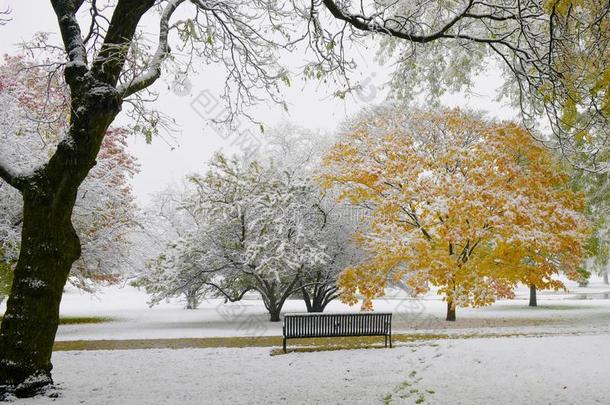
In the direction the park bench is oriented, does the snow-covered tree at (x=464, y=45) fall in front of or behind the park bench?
behind

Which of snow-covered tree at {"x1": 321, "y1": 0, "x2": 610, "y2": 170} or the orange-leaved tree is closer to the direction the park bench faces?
the orange-leaved tree

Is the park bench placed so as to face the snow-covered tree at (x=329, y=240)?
yes

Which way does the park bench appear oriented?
away from the camera
